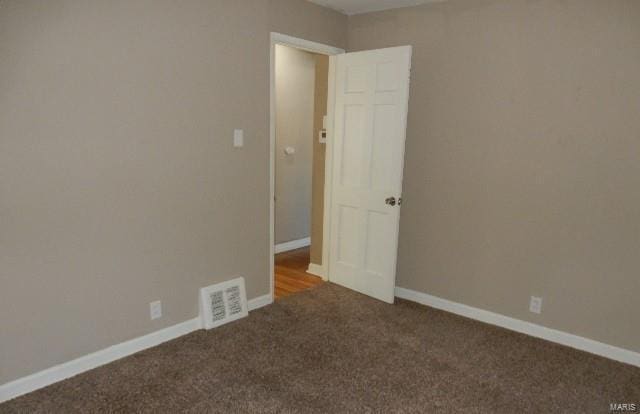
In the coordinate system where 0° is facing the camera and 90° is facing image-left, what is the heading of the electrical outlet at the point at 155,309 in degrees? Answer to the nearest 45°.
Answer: approximately 315°

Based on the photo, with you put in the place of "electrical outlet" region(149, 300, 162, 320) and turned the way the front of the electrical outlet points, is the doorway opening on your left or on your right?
on your left

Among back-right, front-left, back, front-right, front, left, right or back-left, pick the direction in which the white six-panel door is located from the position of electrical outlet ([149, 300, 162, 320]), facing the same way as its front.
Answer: front-left

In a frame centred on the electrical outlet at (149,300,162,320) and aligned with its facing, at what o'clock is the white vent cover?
The white vent cover is roughly at 10 o'clock from the electrical outlet.

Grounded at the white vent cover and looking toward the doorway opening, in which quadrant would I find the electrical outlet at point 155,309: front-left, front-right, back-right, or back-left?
back-left
